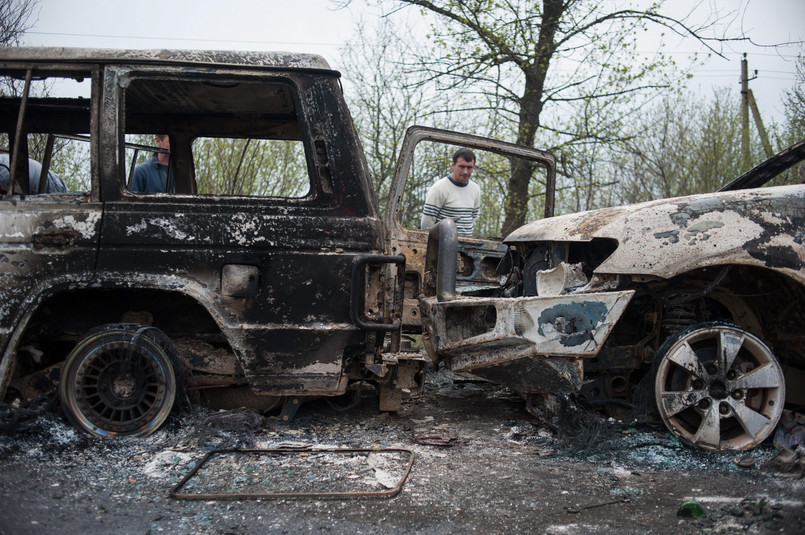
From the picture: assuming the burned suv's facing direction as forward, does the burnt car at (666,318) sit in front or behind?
behind

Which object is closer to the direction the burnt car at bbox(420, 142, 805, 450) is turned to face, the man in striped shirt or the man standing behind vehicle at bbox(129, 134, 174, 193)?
the man standing behind vehicle

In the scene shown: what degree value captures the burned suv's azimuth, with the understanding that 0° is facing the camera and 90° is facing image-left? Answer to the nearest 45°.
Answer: approximately 90°

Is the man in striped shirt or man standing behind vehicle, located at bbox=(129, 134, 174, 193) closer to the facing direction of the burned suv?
the man standing behind vehicle

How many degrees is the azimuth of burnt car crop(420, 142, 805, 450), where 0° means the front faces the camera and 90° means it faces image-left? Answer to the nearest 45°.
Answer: approximately 90°

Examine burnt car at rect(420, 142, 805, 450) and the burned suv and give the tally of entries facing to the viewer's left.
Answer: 2

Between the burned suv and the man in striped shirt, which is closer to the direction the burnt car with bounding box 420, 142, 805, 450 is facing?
the burned suv

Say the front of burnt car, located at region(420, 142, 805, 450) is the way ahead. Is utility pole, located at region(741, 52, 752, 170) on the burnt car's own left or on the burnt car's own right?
on the burnt car's own right

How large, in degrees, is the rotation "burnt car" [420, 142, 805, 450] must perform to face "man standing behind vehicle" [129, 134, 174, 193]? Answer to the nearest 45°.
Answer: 0° — it already faces them

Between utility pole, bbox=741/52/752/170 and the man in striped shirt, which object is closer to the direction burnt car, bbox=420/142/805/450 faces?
the man in striped shirt

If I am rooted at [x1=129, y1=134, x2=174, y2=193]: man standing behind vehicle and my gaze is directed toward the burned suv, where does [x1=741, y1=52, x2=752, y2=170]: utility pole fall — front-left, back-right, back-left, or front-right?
back-left

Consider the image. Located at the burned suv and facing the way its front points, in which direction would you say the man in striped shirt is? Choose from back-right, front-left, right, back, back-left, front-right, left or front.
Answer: back-right

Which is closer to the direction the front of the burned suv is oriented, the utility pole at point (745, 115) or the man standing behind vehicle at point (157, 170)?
the man standing behind vehicle
